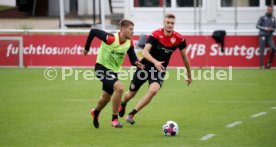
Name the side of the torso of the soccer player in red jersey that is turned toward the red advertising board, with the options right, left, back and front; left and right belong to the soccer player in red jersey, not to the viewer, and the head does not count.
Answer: back

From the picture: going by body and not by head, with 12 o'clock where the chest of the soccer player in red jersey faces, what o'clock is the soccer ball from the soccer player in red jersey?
The soccer ball is roughly at 12 o'clock from the soccer player in red jersey.

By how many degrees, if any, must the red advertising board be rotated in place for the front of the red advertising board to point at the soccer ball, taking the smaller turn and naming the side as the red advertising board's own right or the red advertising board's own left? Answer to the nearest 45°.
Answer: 0° — it already faces it

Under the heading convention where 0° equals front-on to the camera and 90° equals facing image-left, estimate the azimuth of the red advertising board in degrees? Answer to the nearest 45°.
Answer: approximately 0°

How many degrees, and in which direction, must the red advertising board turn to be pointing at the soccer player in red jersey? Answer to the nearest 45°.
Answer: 0° — it already faces them

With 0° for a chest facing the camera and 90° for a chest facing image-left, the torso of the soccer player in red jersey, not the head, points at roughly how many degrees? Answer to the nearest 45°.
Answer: approximately 0°

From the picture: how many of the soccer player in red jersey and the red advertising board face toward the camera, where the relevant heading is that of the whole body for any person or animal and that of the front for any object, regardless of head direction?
2
